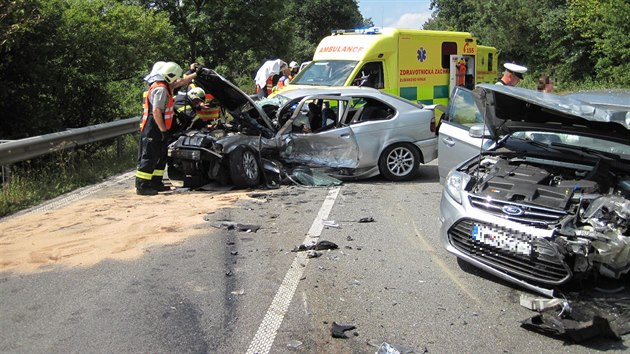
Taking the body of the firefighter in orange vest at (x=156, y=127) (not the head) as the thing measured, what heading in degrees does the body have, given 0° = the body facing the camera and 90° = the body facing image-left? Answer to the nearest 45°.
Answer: approximately 270°

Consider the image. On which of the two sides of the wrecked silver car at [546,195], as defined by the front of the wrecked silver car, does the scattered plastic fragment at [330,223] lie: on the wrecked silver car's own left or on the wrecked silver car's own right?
on the wrecked silver car's own right

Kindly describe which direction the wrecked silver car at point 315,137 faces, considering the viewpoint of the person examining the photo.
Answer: facing to the left of the viewer

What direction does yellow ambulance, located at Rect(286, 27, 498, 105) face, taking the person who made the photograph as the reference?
facing the viewer and to the left of the viewer

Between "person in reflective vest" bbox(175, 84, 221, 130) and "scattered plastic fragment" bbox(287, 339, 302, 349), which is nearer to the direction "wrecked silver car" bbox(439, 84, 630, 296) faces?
the scattered plastic fragment

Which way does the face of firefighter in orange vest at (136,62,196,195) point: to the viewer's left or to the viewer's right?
to the viewer's right

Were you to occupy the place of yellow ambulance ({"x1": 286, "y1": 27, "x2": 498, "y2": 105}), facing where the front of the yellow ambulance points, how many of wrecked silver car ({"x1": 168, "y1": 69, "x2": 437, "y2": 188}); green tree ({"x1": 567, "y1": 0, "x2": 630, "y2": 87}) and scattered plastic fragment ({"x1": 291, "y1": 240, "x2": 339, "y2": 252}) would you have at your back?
1

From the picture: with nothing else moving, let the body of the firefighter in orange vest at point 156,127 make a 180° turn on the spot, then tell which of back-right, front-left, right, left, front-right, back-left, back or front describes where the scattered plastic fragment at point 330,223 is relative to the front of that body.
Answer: back-left

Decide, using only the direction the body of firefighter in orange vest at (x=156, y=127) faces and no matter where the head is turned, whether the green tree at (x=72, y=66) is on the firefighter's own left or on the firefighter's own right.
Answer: on the firefighter's own left

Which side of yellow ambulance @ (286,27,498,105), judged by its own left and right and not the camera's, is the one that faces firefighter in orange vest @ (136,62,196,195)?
front

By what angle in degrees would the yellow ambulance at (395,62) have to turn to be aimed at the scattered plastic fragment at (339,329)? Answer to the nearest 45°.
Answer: approximately 45° to its left

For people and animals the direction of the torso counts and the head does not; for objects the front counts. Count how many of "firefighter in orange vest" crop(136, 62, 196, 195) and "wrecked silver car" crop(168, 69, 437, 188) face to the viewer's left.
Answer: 1
